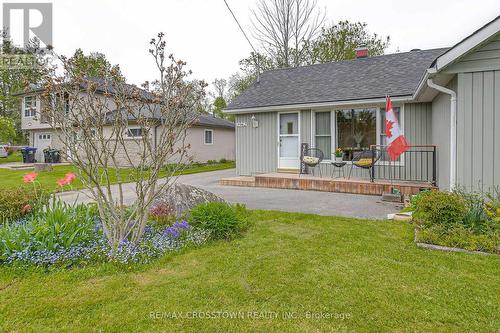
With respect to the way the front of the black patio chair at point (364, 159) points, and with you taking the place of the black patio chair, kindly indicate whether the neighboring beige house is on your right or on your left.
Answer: on your right

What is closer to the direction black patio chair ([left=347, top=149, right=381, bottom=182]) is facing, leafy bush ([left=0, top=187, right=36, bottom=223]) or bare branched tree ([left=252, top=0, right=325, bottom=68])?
the leafy bush

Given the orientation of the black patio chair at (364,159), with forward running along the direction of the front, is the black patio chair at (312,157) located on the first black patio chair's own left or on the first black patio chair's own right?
on the first black patio chair's own right

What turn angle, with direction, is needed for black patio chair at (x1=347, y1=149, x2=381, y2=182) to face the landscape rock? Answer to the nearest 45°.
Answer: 0° — it already faces it

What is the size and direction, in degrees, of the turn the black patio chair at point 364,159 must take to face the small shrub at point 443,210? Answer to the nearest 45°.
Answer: approximately 45° to its left

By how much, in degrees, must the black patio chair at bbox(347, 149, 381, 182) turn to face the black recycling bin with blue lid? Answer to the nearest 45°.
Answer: approximately 45° to its right

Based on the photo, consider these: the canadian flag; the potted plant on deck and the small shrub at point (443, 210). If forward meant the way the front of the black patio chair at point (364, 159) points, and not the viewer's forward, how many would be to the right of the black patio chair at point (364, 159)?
1

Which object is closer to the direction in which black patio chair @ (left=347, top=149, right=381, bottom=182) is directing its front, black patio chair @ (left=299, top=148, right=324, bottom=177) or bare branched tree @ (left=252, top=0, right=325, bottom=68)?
the black patio chair

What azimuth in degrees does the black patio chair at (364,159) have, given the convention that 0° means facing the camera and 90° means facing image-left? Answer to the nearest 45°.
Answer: approximately 45°

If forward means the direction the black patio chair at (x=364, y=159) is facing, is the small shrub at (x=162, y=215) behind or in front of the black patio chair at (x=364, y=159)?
in front

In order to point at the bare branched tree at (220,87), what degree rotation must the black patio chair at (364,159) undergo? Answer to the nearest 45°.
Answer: approximately 90° to its right

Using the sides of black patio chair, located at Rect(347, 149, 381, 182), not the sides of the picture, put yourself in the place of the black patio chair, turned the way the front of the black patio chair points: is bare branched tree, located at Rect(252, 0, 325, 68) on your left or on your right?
on your right
